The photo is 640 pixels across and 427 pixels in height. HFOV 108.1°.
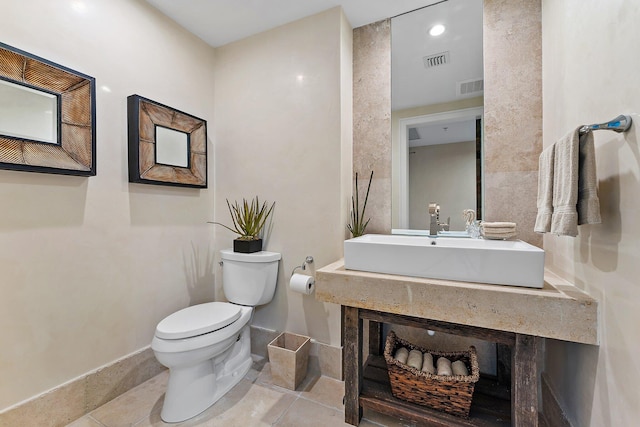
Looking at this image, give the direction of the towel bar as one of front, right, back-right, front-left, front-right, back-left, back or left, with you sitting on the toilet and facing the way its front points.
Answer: left

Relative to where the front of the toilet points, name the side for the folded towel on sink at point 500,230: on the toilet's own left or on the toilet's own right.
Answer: on the toilet's own left

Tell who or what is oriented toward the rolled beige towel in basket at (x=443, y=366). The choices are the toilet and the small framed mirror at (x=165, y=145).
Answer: the small framed mirror

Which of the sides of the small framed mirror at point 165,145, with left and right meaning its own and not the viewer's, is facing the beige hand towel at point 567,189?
front

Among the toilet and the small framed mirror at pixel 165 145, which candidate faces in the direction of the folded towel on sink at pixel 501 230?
the small framed mirror

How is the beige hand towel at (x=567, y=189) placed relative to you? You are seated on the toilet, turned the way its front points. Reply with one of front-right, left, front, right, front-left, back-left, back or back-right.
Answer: left

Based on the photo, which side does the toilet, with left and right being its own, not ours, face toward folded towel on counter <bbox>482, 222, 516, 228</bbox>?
left

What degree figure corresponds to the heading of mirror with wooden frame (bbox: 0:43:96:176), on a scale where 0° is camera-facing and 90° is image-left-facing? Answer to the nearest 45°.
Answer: approximately 315°

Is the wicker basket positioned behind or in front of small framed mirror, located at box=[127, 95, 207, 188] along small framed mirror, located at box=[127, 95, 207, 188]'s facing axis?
in front

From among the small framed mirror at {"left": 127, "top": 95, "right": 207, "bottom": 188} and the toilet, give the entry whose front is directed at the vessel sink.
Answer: the small framed mirror

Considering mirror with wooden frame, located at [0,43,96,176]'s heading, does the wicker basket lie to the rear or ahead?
ahead

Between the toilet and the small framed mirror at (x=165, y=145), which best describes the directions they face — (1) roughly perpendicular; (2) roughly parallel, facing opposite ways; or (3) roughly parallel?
roughly perpendicular

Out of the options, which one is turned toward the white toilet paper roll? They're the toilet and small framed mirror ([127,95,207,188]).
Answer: the small framed mirror

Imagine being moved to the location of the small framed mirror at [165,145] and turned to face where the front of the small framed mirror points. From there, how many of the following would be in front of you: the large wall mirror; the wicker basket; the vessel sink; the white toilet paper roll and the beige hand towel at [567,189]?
5
